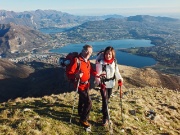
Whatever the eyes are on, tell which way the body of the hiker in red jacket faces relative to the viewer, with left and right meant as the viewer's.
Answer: facing the viewer and to the right of the viewer
